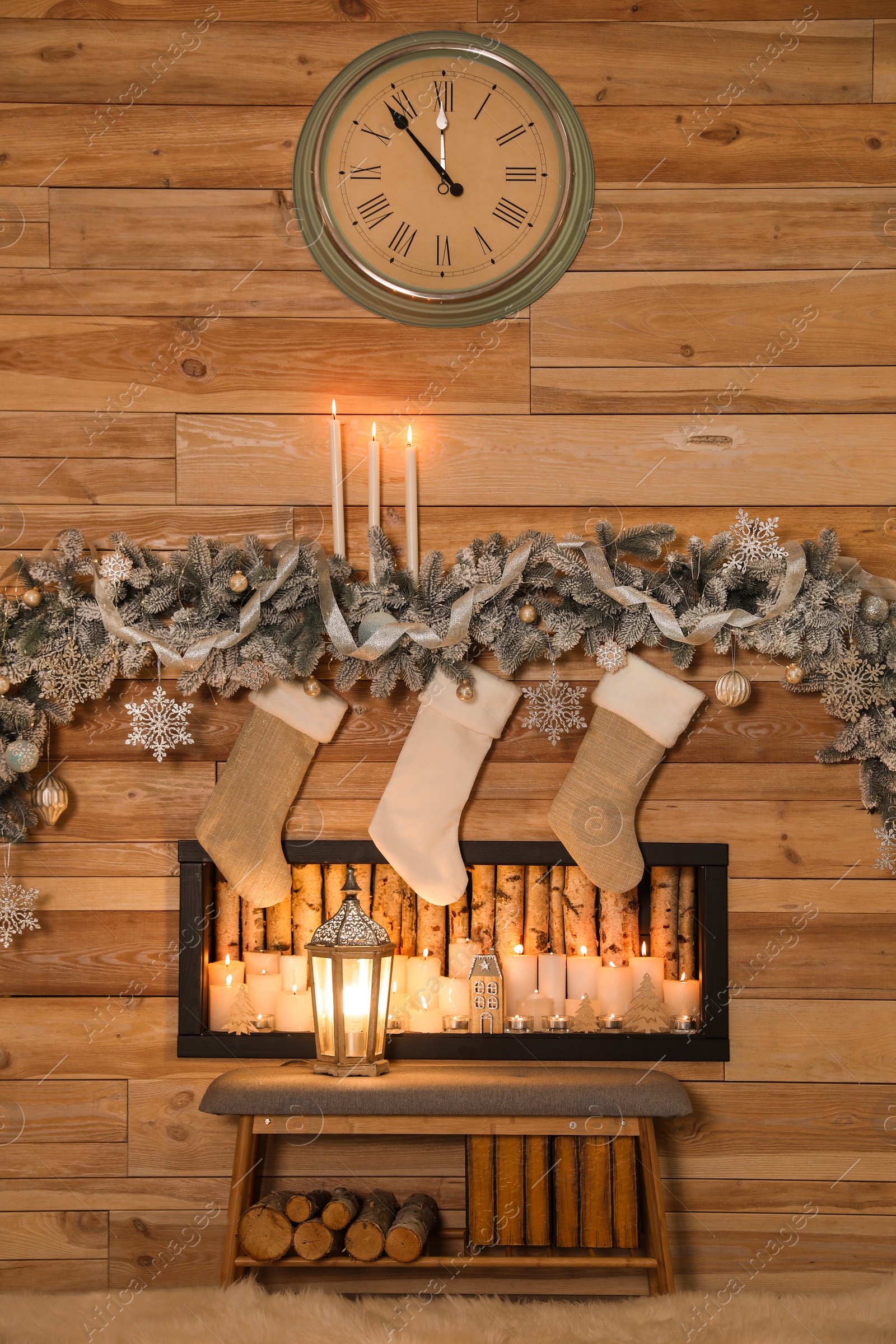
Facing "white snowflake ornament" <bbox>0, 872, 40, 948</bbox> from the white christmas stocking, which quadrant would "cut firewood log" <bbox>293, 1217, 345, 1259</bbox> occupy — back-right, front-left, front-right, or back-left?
front-left

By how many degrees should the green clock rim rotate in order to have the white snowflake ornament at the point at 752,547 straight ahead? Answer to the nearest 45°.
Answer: approximately 90° to its left

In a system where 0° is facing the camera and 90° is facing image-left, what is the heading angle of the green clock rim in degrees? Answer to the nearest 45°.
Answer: approximately 0°

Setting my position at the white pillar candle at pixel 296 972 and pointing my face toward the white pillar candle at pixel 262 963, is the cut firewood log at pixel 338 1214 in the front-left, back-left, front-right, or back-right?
back-left
